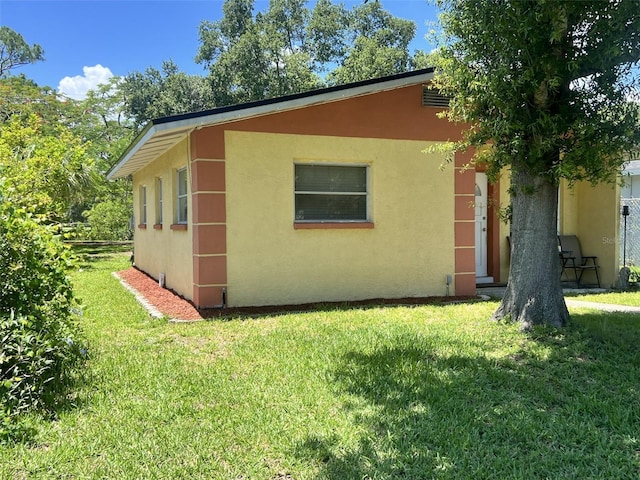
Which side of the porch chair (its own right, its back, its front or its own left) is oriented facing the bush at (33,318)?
right

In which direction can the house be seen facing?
toward the camera

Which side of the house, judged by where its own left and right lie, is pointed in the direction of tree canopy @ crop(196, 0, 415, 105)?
back

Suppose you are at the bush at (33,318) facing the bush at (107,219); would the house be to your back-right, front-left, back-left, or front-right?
front-right

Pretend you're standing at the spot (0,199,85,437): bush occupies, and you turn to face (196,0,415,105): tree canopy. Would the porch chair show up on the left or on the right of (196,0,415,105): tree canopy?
right

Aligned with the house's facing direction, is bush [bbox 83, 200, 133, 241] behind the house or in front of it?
behind

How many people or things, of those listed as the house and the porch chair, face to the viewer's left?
0

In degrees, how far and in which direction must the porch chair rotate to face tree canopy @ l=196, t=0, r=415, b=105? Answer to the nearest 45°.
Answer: approximately 180°
